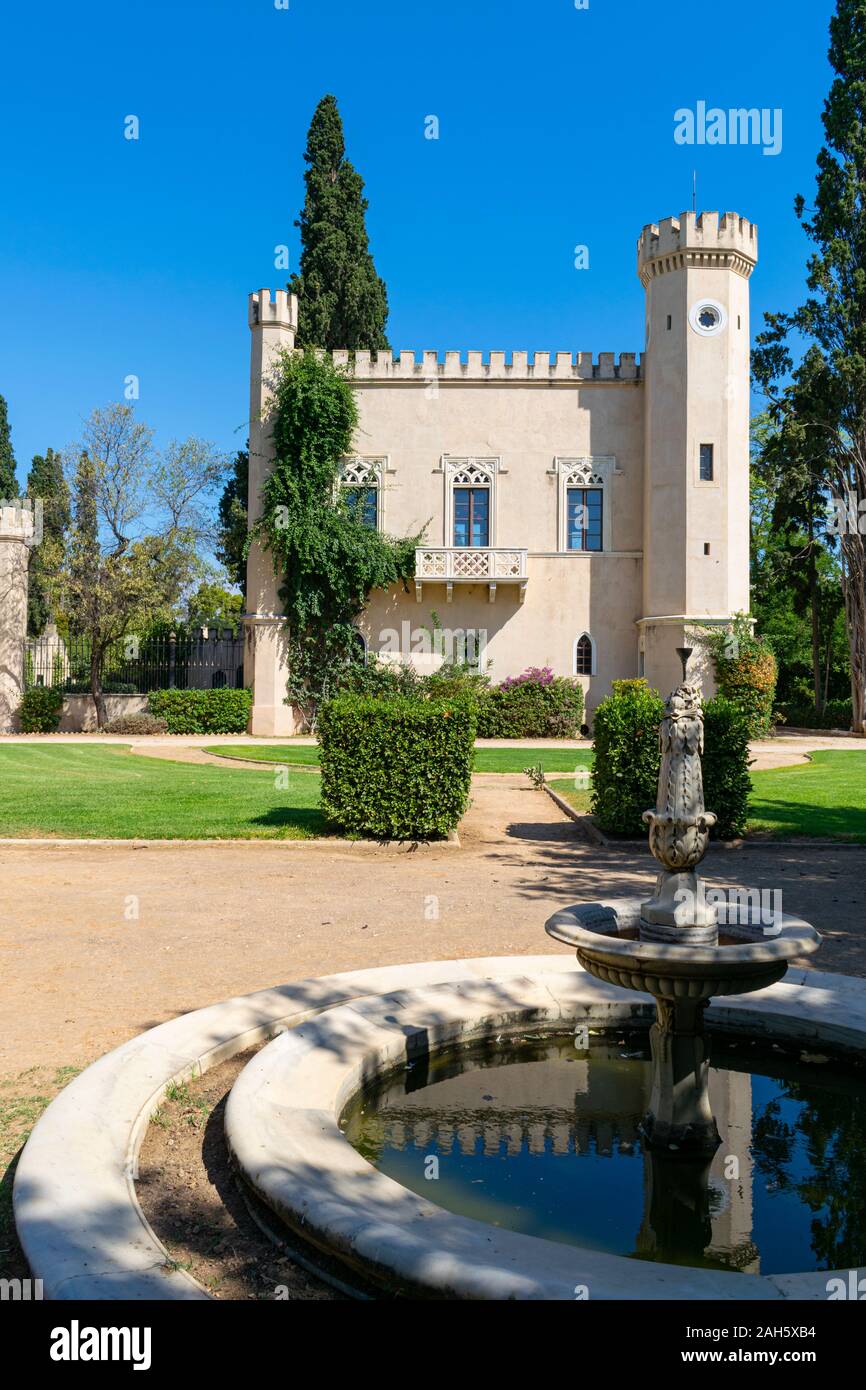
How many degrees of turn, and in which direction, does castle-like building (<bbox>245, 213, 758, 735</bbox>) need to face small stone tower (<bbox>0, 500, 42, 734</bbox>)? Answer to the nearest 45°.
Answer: approximately 90° to its right

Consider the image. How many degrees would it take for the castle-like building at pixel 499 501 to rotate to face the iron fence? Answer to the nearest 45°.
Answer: approximately 90° to its right

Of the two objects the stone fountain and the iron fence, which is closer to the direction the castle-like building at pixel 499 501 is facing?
the stone fountain

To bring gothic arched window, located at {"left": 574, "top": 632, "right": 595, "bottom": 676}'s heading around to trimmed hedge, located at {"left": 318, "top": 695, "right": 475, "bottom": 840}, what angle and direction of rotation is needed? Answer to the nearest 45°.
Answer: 0° — it already faces it

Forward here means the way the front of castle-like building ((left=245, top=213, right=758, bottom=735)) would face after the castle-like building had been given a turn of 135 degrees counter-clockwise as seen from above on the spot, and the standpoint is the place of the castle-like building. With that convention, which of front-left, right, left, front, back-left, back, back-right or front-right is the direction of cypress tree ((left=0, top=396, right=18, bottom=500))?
left

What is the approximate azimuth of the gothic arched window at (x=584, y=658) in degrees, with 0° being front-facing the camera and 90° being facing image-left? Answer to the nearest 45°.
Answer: approximately 0°

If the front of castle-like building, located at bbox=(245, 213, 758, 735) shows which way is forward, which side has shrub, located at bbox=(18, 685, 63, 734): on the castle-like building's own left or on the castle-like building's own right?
on the castle-like building's own right

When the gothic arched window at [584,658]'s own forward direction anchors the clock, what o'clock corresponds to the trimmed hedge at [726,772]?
The trimmed hedge is roughly at 12 o'clock from the gothic arched window.

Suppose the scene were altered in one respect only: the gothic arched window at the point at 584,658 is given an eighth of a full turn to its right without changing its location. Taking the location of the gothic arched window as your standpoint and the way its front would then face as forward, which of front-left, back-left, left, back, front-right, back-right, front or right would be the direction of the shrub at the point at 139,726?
front-right

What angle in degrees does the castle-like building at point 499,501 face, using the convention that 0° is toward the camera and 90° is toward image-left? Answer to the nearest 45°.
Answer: approximately 0°

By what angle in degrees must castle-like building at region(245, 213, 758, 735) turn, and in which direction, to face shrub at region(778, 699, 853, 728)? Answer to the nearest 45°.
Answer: approximately 135° to its left

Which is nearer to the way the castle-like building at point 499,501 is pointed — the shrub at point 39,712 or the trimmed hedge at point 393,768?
the trimmed hedge

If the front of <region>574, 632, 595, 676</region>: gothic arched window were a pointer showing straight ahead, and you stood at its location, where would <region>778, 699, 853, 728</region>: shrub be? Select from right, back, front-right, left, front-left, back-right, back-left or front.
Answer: back-left

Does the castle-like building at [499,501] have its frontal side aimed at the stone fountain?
yes
